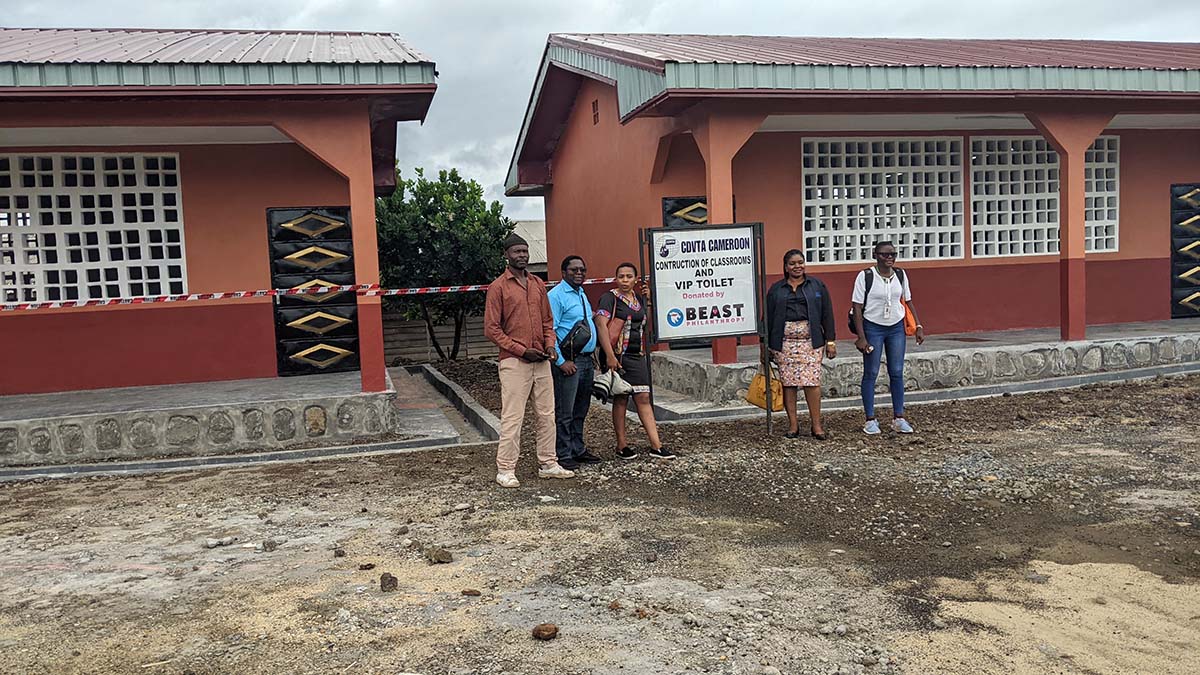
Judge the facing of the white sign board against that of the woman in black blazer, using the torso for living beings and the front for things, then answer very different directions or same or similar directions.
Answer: same or similar directions

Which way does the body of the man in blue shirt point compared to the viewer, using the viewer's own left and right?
facing the viewer and to the right of the viewer

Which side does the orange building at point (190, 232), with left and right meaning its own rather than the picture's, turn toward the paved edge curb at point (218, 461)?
front

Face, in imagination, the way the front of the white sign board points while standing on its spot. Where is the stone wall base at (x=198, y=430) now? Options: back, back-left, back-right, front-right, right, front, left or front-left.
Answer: right

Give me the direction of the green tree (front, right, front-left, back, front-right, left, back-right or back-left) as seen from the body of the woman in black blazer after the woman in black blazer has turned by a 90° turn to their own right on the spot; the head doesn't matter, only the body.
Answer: front-right

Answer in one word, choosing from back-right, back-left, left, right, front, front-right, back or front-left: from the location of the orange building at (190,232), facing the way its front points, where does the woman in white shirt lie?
front-left

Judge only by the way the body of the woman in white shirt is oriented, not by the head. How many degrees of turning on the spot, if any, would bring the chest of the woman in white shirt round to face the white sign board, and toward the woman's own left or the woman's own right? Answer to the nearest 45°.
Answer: approximately 90° to the woman's own right

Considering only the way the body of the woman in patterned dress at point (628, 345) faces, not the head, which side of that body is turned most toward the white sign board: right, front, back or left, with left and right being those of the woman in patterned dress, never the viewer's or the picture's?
left

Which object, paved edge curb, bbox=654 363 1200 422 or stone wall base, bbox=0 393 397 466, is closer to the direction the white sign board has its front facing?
the stone wall base

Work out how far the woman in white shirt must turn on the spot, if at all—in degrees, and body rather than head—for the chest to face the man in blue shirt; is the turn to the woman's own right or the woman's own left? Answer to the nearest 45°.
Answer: approximately 45° to the woman's own right

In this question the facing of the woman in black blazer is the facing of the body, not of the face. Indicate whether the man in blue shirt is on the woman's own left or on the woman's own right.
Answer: on the woman's own right

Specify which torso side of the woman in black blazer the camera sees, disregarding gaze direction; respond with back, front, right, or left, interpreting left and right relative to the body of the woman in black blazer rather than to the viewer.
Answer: front

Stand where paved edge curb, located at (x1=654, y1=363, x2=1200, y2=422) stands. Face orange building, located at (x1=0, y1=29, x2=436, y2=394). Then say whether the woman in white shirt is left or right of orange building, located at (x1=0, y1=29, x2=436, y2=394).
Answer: left

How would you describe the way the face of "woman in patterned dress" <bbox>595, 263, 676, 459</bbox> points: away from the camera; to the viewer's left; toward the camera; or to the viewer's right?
toward the camera

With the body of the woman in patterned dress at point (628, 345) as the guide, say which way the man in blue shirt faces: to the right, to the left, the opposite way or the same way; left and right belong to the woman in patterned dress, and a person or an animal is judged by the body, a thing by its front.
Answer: the same way

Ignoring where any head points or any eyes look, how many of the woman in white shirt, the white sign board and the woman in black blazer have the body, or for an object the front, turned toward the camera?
3

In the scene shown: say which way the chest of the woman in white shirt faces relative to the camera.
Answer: toward the camera

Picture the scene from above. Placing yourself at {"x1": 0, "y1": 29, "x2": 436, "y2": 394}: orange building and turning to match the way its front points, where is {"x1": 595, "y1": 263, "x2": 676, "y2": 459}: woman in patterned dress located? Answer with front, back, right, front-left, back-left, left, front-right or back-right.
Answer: front-left

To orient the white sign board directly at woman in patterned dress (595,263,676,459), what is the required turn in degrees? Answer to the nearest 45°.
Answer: approximately 45° to its right

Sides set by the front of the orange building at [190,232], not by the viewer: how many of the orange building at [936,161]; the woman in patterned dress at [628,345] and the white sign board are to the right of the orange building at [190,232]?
0
